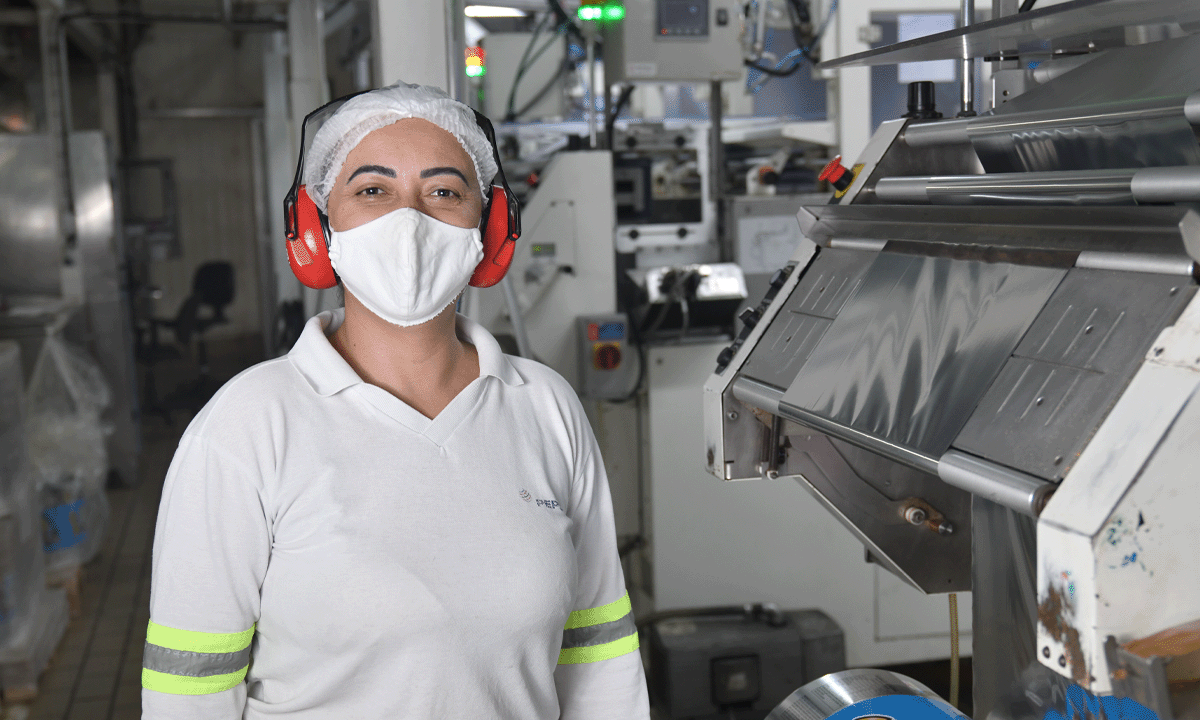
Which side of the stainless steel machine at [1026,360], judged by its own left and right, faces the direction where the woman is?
front

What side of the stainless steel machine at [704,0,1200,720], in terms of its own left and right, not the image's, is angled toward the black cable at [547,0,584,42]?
right

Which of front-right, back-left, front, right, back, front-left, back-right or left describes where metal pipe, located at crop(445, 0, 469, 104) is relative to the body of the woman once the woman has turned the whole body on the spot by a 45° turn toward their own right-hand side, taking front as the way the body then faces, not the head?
back-right

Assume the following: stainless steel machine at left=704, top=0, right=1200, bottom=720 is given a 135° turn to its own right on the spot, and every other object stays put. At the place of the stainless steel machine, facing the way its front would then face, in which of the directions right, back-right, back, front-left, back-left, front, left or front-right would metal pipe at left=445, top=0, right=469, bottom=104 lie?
front-left

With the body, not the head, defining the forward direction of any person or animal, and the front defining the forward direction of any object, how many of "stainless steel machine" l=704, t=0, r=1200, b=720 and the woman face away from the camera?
0

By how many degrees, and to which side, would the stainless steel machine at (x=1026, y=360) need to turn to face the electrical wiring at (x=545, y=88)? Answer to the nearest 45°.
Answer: approximately 90° to its right

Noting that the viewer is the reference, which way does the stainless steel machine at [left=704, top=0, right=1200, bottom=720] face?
facing the viewer and to the left of the viewer

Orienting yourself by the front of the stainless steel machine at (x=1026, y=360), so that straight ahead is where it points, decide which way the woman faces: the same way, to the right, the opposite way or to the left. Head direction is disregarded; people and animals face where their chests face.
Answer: to the left

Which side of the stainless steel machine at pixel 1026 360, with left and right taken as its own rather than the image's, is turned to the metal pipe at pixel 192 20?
right

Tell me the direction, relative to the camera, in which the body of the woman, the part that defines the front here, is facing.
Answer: toward the camera

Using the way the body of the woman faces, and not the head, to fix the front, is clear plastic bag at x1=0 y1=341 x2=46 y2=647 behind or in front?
behind

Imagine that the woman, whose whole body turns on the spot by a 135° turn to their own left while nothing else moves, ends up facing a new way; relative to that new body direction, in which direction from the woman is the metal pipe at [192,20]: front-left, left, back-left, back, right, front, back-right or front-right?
front-left

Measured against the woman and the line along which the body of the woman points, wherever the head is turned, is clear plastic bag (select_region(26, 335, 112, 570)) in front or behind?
behind

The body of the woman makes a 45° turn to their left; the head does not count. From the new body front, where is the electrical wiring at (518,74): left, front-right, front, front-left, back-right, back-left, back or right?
back-left
